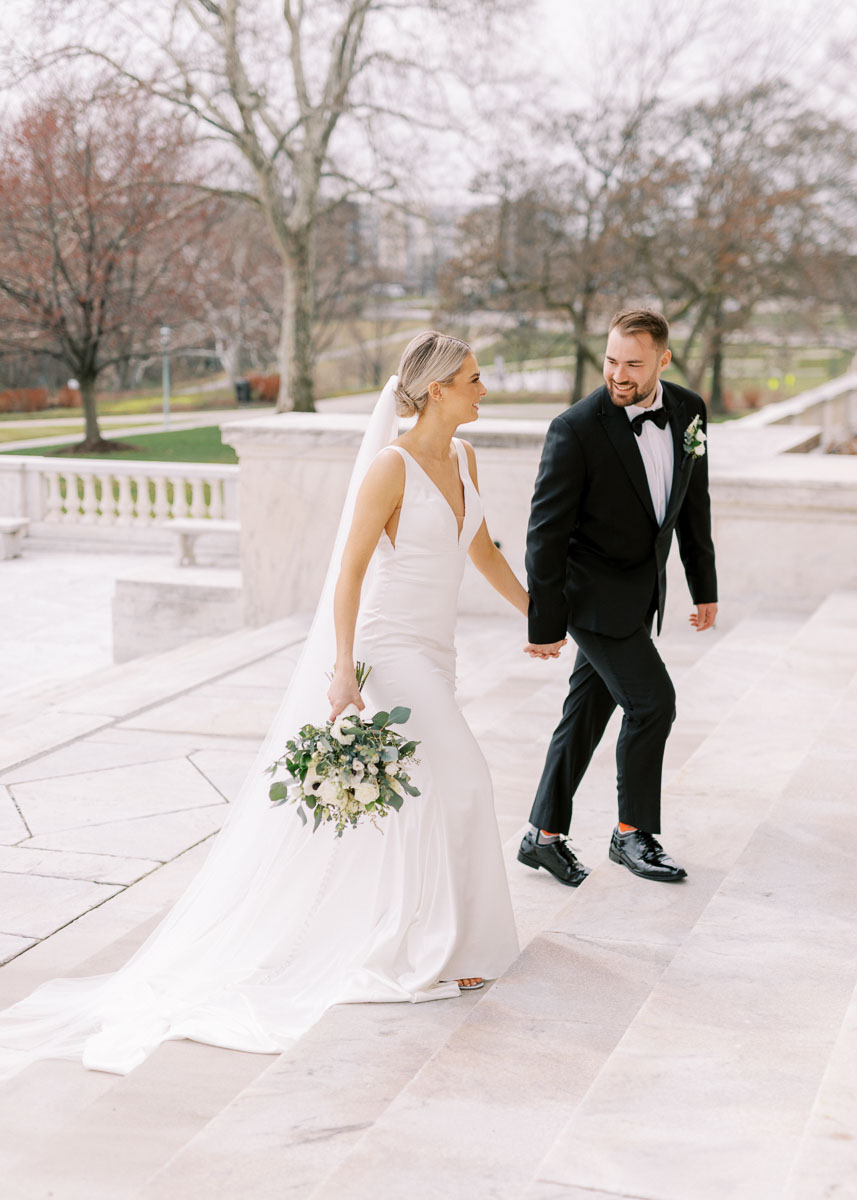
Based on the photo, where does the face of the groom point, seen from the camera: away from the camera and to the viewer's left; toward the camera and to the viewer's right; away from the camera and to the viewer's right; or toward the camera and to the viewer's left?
toward the camera and to the viewer's left

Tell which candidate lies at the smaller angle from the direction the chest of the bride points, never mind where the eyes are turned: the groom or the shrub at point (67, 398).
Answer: the groom

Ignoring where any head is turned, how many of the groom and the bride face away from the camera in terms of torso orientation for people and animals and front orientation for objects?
0

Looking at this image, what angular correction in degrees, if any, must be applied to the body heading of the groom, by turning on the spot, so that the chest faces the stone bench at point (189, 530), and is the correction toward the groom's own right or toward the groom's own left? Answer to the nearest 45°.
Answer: approximately 180°

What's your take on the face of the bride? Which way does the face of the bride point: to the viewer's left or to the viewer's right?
to the viewer's right

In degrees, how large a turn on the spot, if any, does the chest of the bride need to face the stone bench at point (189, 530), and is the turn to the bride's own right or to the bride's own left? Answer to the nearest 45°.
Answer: approximately 135° to the bride's own left

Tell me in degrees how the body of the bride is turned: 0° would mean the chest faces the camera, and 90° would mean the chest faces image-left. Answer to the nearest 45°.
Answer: approximately 315°

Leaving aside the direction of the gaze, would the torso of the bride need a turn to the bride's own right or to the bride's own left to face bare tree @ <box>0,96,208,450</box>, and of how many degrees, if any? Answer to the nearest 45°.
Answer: approximately 135° to the bride's own left

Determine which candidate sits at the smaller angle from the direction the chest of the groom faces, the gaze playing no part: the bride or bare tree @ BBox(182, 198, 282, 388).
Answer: the bride
